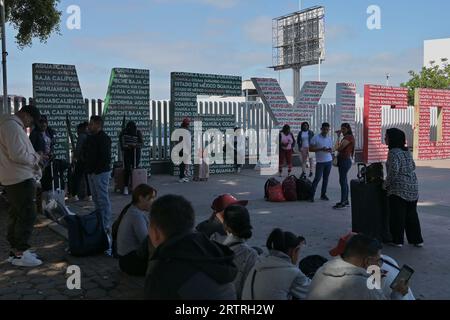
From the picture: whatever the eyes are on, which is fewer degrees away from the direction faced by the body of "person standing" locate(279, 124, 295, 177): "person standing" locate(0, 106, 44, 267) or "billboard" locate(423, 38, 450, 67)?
the person standing

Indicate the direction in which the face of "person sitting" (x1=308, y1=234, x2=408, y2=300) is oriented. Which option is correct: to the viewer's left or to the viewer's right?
to the viewer's right

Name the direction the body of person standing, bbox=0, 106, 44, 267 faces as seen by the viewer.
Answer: to the viewer's right

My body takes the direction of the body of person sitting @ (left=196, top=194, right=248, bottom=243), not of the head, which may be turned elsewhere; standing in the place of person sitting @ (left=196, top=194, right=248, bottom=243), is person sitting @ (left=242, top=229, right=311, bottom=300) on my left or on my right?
on my right

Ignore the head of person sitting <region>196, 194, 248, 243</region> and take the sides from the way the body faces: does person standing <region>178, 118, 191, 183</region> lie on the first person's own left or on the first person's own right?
on the first person's own left

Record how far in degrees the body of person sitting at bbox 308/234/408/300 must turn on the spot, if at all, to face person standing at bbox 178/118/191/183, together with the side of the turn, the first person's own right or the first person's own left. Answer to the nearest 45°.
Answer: approximately 90° to the first person's own left

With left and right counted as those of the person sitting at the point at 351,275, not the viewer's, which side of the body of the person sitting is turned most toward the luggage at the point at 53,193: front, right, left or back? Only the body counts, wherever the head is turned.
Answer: left

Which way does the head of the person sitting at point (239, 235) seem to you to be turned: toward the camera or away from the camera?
away from the camera
